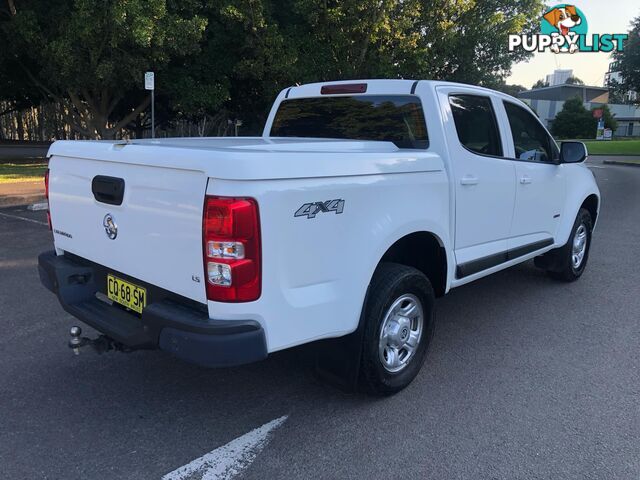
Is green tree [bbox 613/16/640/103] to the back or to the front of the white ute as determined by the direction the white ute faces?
to the front

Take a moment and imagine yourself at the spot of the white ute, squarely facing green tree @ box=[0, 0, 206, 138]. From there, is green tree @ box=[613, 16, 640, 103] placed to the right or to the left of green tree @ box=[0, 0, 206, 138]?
right

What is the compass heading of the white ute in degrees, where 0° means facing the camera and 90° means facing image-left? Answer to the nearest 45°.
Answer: approximately 225°

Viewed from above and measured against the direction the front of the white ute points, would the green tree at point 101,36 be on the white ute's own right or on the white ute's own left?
on the white ute's own left
